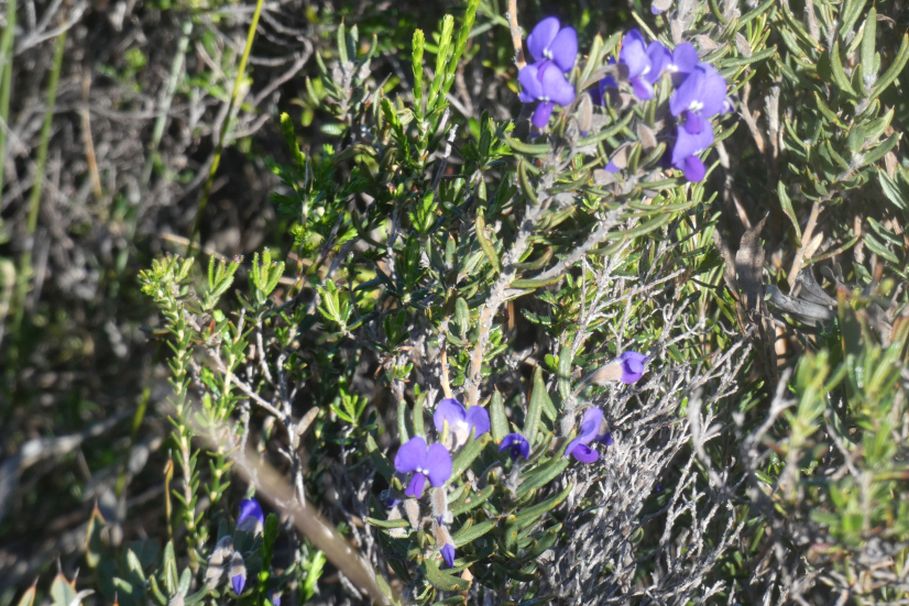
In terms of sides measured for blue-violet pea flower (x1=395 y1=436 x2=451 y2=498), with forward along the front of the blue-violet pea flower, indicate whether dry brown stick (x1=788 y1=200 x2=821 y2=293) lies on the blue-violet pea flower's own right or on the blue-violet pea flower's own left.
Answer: on the blue-violet pea flower's own left

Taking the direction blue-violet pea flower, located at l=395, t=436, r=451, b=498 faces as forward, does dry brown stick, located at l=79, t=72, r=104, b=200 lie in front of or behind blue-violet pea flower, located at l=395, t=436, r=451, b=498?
behind

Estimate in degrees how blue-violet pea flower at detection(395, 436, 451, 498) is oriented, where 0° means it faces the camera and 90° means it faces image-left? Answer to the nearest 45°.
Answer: approximately 0°
